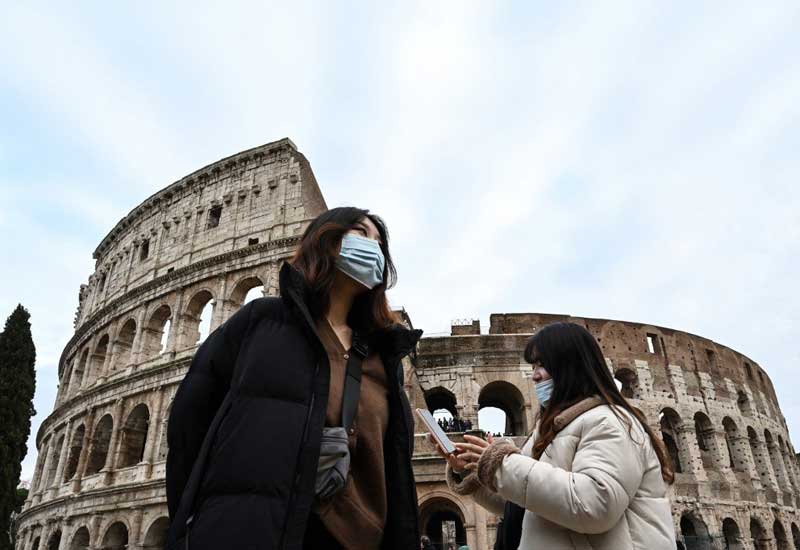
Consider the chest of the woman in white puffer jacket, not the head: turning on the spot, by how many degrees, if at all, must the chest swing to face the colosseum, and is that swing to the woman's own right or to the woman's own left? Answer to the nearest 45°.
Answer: approximately 45° to the woman's own right

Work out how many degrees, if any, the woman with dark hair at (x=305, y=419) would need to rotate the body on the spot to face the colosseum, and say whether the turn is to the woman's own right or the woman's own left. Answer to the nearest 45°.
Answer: approximately 135° to the woman's own left

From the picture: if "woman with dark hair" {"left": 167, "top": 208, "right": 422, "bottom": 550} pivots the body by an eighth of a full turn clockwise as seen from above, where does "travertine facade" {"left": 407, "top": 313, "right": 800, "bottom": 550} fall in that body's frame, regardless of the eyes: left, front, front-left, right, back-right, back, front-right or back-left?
back-left

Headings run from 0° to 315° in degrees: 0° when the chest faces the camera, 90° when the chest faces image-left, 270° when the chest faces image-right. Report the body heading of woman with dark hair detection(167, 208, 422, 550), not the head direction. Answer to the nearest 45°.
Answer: approximately 315°

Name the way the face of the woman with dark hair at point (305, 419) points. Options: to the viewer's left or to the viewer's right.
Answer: to the viewer's right

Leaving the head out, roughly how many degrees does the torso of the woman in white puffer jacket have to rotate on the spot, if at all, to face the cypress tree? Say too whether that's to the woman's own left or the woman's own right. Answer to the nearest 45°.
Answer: approximately 45° to the woman's own right

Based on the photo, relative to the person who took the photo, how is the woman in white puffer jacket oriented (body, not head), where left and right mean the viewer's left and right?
facing to the left of the viewer

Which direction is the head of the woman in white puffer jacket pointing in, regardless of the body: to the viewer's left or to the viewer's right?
to the viewer's left

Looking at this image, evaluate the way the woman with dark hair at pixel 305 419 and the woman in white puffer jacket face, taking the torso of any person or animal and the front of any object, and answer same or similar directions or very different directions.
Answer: very different directions

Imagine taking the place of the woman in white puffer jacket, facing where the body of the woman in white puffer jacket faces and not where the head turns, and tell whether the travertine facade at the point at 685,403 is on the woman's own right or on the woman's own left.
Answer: on the woman's own right

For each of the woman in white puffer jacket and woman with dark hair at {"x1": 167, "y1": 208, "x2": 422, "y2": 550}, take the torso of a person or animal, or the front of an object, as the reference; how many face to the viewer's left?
1
